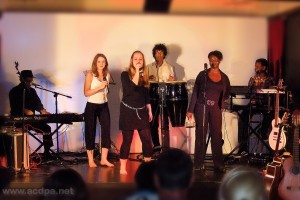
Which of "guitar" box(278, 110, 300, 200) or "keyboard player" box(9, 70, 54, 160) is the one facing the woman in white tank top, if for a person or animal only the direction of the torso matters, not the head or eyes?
the keyboard player

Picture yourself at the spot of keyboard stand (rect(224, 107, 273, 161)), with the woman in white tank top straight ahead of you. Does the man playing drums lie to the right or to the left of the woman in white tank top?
right

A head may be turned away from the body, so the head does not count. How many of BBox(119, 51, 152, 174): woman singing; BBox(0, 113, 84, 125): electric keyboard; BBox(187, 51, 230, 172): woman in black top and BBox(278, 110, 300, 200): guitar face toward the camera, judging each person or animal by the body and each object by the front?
3

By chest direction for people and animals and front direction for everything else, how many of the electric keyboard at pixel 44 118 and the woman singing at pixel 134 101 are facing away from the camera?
1

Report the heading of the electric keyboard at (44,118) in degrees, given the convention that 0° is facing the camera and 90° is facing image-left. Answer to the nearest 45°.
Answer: approximately 180°

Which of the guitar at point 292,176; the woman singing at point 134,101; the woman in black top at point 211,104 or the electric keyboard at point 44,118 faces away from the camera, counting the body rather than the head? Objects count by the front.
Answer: the electric keyboard

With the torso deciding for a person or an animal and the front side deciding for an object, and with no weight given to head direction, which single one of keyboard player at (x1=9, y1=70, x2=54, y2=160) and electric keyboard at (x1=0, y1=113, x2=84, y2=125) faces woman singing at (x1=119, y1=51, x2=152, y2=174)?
the keyboard player

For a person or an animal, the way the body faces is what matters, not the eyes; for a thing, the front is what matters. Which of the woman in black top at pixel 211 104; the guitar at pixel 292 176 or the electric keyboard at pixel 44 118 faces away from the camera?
the electric keyboard

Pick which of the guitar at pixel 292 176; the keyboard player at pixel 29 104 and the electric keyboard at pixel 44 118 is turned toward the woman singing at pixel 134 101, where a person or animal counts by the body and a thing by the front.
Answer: the keyboard player

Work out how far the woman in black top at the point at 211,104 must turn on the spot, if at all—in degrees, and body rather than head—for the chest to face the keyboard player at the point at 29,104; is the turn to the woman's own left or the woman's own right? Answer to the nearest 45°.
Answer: approximately 90° to the woman's own right

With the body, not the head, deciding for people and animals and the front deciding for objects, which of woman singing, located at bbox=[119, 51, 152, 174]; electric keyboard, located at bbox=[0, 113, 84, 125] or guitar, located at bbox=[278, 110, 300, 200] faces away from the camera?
the electric keyboard

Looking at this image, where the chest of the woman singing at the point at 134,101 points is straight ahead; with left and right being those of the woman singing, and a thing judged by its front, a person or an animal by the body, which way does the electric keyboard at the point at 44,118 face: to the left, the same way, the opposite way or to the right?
the opposite way

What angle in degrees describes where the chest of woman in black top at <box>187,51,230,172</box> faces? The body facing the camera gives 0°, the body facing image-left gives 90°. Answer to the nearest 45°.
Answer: approximately 0°

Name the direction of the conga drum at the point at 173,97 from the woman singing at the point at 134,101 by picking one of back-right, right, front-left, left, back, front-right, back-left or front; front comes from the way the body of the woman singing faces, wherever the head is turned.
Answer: back-left

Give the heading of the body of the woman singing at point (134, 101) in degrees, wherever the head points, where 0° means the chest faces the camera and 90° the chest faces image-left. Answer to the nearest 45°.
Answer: approximately 0°
